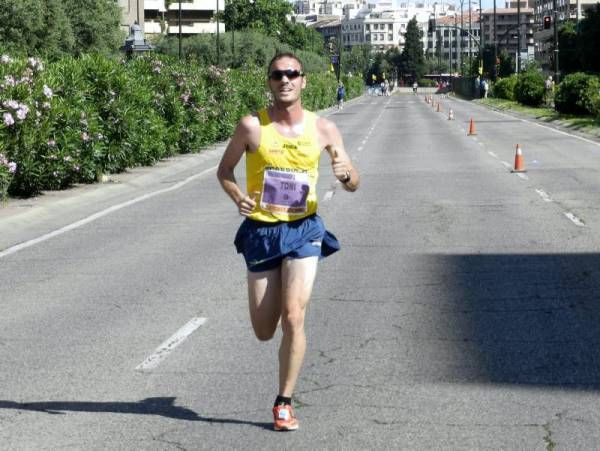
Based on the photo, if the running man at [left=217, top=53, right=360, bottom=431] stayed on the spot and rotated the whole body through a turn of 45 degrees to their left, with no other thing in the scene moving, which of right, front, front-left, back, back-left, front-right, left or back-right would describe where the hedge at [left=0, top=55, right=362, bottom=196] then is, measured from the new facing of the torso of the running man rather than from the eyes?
back-left

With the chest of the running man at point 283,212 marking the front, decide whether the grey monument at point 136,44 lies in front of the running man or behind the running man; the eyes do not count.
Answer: behind

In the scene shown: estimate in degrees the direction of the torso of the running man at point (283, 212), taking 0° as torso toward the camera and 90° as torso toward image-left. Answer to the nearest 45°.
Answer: approximately 0°

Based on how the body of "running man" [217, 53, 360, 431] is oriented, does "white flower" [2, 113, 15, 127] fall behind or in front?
behind
